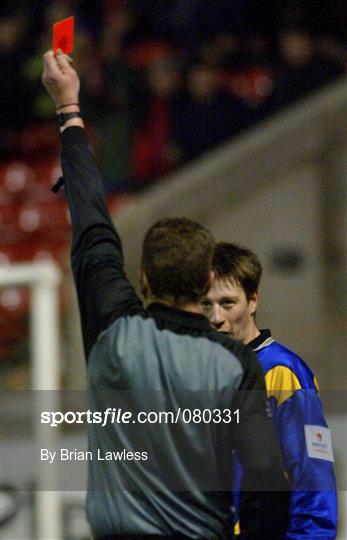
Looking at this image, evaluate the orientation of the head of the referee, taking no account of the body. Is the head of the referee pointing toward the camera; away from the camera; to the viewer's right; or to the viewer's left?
away from the camera

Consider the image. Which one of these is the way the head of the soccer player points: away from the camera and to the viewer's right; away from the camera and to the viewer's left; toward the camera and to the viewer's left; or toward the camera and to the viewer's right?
toward the camera and to the viewer's left

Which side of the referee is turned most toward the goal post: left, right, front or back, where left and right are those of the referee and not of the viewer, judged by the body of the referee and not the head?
front

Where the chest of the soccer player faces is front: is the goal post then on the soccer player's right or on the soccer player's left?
on the soccer player's right

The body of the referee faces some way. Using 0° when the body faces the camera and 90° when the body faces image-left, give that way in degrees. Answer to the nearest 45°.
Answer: approximately 180°

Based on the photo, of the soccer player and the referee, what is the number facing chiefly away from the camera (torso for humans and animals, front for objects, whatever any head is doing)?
1

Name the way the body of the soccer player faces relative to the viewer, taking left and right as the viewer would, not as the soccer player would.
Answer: facing the viewer and to the left of the viewer
